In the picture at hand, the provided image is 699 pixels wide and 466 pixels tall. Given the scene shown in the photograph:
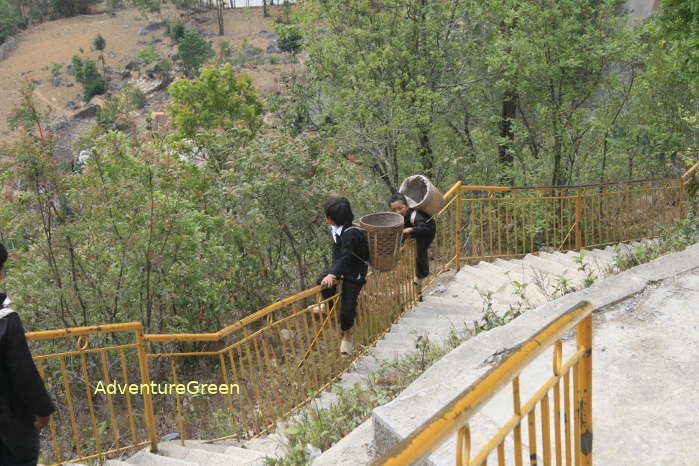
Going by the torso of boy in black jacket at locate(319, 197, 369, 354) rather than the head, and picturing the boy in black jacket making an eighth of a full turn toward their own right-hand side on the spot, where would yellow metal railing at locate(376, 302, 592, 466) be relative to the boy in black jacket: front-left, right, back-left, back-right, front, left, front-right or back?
back-left

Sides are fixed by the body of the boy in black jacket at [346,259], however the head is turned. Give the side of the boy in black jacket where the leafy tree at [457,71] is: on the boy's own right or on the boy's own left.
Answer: on the boy's own right

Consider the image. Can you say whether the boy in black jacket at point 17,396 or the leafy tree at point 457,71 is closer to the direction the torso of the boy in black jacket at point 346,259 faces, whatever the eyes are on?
the boy in black jacket

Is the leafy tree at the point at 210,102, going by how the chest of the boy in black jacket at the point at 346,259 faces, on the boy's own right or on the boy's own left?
on the boy's own right

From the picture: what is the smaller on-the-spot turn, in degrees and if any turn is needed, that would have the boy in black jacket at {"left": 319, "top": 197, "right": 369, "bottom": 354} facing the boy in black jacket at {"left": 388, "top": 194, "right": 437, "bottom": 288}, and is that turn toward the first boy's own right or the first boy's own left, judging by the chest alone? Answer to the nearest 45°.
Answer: approximately 135° to the first boy's own right

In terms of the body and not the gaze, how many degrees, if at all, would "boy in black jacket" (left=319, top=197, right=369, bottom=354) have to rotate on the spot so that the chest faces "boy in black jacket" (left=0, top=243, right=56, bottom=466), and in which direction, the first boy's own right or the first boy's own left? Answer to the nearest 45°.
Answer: approximately 45° to the first boy's own left

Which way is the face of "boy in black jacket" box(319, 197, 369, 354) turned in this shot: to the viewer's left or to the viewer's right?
to the viewer's left

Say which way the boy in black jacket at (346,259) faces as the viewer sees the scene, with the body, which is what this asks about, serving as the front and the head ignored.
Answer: to the viewer's left
